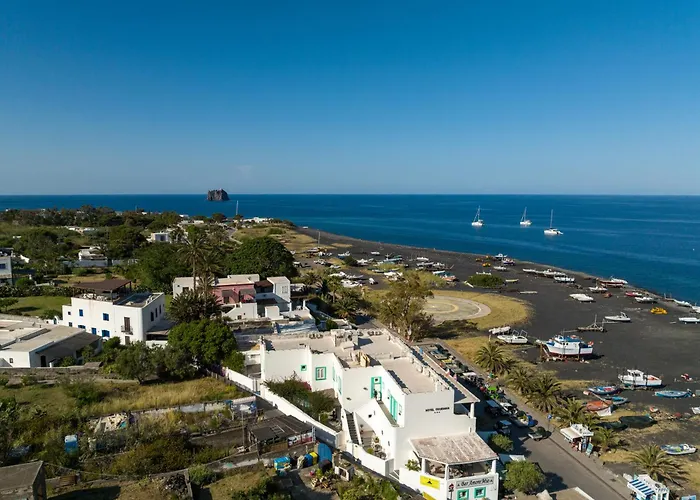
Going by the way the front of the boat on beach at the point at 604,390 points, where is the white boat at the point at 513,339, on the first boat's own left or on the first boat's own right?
on the first boat's own right

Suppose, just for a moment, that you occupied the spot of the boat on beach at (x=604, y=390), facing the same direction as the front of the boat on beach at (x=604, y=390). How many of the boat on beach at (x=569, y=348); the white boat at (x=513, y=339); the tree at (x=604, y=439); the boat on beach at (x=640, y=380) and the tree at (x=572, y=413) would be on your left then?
2

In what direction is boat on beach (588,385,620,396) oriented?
to the viewer's left
